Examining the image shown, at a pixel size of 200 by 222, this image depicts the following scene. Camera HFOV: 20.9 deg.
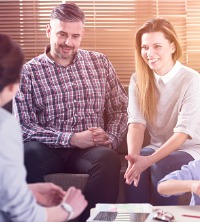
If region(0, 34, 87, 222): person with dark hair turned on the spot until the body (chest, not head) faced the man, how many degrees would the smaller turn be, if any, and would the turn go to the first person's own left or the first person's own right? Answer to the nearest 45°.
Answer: approximately 45° to the first person's own left

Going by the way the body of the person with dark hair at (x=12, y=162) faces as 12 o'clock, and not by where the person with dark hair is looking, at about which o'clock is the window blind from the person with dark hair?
The window blind is roughly at 11 o'clock from the person with dark hair.

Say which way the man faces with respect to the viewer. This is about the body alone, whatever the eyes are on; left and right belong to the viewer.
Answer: facing the viewer

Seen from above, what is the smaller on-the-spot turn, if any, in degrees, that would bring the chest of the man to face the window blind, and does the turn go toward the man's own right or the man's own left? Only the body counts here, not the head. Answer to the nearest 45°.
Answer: approximately 180°

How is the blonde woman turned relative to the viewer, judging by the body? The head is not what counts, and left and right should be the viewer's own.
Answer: facing the viewer and to the left of the viewer

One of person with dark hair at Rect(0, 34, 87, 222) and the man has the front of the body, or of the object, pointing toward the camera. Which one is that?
the man

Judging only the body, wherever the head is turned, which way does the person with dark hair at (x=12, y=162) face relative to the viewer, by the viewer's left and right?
facing away from the viewer and to the right of the viewer

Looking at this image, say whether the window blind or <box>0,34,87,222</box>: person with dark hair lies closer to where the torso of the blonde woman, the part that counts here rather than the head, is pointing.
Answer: the person with dark hair

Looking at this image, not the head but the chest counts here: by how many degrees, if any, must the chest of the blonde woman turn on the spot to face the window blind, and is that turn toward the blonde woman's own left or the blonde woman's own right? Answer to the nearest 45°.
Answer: approximately 135° to the blonde woman's own right

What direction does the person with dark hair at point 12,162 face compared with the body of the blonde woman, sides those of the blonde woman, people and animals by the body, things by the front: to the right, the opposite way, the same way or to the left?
the opposite way

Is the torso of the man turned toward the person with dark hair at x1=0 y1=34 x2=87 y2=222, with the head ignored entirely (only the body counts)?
yes

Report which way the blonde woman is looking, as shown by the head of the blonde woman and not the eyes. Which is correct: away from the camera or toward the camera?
toward the camera

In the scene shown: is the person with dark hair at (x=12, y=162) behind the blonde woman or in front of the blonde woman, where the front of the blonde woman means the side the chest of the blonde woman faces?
in front
